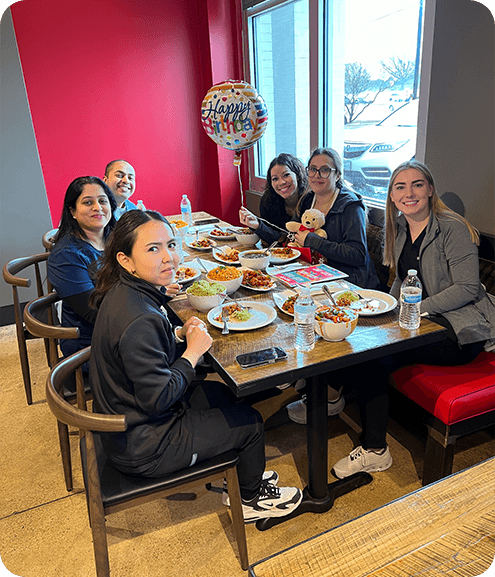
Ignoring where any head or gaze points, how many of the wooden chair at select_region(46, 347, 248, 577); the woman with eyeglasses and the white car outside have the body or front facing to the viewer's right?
1

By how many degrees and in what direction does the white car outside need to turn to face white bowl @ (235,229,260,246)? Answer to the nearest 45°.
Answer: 0° — it already faces it

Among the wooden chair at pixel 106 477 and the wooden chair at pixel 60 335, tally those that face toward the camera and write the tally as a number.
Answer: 0

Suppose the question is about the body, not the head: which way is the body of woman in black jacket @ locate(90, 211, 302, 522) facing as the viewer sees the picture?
to the viewer's right

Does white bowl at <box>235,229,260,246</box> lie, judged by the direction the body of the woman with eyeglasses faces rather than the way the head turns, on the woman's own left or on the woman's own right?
on the woman's own right

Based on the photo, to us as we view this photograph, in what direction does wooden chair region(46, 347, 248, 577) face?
facing to the right of the viewer

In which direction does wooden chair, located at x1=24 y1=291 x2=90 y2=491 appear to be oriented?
to the viewer's right

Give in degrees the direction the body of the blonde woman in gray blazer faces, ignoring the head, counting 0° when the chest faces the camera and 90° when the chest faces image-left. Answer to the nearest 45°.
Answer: approximately 45°

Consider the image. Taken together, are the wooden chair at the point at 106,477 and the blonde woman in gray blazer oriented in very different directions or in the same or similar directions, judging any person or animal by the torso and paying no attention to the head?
very different directions

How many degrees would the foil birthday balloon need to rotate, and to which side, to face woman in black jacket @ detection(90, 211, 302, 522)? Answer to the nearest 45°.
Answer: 0° — it already faces them

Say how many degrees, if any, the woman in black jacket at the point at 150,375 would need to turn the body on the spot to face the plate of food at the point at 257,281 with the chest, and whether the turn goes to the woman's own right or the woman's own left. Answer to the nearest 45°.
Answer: approximately 45° to the woman's own left

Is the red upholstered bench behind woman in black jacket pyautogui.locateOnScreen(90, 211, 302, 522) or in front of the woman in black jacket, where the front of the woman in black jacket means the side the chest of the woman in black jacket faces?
in front

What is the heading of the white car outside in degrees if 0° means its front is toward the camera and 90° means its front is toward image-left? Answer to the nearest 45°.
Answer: approximately 45°
